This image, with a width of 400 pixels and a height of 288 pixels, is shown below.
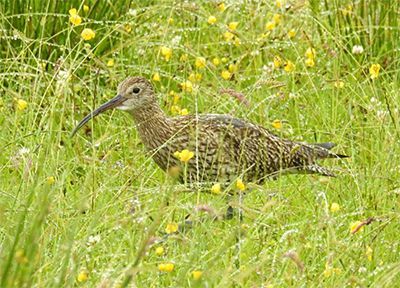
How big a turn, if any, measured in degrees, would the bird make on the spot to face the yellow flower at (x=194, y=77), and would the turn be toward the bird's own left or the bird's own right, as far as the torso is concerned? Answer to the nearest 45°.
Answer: approximately 90° to the bird's own right

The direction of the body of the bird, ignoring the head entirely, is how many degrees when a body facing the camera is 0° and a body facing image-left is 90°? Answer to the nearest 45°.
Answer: approximately 90°

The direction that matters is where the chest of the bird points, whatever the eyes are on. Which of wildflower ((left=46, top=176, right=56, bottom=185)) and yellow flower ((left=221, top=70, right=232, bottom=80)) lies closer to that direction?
the wildflower

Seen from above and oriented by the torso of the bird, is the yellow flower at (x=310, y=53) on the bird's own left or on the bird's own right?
on the bird's own right

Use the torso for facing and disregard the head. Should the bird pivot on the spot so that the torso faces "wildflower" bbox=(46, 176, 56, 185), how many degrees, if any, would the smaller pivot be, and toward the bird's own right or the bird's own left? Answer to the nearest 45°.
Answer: approximately 45° to the bird's own left

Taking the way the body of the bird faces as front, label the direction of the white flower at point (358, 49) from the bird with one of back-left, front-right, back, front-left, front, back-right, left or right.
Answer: back-right

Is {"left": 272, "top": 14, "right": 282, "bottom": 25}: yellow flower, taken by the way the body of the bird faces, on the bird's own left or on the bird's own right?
on the bird's own right

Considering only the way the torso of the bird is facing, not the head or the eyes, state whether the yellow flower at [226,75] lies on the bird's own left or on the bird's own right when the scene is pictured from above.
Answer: on the bird's own right

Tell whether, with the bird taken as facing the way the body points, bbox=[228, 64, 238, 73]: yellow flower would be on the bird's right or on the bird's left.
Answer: on the bird's right
